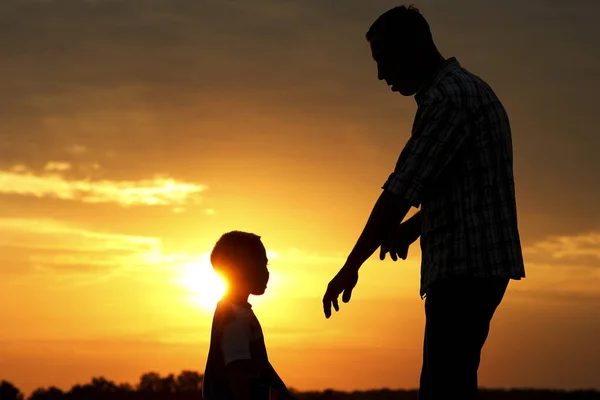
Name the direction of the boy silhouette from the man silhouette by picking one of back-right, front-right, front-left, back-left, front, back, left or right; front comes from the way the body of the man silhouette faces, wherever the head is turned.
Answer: front-right

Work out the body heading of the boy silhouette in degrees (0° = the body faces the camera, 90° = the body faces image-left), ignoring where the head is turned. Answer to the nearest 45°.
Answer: approximately 270°

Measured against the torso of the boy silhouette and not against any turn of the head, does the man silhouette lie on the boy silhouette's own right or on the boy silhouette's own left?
on the boy silhouette's own right

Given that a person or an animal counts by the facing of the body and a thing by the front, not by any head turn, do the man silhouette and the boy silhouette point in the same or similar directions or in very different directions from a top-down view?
very different directions

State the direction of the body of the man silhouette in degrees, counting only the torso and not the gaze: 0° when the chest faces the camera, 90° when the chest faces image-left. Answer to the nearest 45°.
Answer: approximately 90°

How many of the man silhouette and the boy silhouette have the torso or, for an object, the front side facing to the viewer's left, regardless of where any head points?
1
